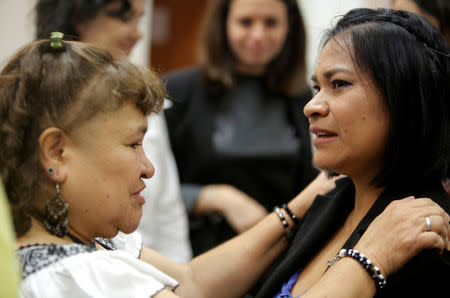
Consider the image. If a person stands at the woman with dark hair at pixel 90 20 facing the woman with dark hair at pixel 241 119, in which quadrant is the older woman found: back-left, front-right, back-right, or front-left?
back-right

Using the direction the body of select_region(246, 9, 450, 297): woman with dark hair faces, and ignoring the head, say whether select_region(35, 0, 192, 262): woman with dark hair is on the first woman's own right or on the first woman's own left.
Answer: on the first woman's own right

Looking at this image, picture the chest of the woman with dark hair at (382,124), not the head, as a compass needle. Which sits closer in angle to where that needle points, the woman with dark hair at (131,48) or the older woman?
the older woman

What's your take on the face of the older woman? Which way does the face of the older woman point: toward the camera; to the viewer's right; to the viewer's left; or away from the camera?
to the viewer's right

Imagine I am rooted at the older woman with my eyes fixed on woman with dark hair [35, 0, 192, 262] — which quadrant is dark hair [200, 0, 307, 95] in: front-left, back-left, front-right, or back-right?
front-right

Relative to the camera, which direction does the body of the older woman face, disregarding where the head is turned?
to the viewer's right

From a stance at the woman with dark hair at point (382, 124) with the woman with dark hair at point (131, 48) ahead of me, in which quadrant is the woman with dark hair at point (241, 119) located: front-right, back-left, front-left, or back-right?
front-right

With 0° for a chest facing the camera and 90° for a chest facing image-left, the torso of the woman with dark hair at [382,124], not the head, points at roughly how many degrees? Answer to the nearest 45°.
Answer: approximately 45°

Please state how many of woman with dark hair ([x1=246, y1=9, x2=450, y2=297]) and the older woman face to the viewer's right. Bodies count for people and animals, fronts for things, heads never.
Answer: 1

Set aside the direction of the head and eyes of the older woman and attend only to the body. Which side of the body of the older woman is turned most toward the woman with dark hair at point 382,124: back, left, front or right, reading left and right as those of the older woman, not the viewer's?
front

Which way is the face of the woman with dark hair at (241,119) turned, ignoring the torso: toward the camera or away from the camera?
toward the camera

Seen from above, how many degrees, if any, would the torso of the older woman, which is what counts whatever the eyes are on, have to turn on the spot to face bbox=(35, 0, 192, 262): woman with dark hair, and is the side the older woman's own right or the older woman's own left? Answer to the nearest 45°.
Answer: approximately 90° to the older woman's own left
